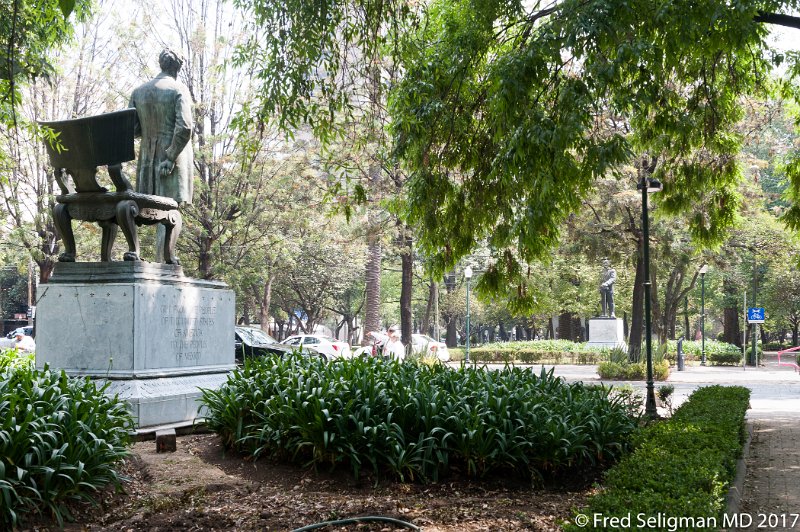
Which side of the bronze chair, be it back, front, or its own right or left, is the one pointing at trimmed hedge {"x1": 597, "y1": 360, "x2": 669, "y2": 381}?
front

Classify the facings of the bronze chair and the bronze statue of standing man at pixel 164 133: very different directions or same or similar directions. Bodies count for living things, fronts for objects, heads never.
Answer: same or similar directions

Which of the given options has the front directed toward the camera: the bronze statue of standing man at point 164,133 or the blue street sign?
the blue street sign

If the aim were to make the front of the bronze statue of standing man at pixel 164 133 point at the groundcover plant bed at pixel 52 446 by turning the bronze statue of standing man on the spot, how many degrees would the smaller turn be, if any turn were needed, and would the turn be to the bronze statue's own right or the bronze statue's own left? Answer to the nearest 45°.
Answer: approximately 135° to the bronze statue's own right

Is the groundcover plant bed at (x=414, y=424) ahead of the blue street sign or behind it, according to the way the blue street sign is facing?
ahead

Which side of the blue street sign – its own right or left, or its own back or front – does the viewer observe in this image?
front

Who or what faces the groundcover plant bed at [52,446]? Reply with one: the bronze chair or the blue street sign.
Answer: the blue street sign

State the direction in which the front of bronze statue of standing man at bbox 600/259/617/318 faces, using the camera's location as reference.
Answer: facing the viewer and to the left of the viewer

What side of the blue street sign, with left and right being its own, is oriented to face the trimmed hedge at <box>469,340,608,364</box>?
right

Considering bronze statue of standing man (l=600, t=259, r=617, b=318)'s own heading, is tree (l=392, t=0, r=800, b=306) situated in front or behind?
in front

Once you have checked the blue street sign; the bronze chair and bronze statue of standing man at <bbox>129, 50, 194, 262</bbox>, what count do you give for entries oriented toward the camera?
1

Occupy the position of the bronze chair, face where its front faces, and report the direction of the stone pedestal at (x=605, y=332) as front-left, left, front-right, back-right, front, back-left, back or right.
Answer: front

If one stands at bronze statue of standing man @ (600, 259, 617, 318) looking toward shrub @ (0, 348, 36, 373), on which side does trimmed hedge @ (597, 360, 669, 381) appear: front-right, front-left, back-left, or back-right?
front-left

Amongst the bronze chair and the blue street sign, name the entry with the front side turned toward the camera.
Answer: the blue street sign

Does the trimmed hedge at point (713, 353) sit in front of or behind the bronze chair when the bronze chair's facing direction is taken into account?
in front

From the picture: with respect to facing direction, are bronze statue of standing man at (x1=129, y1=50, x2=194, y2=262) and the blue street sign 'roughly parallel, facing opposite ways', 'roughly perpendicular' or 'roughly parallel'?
roughly parallel, facing opposite ways

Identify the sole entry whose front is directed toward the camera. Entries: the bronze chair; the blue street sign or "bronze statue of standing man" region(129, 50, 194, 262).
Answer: the blue street sign

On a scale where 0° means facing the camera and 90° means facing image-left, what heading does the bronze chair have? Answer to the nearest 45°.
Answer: approximately 225°
